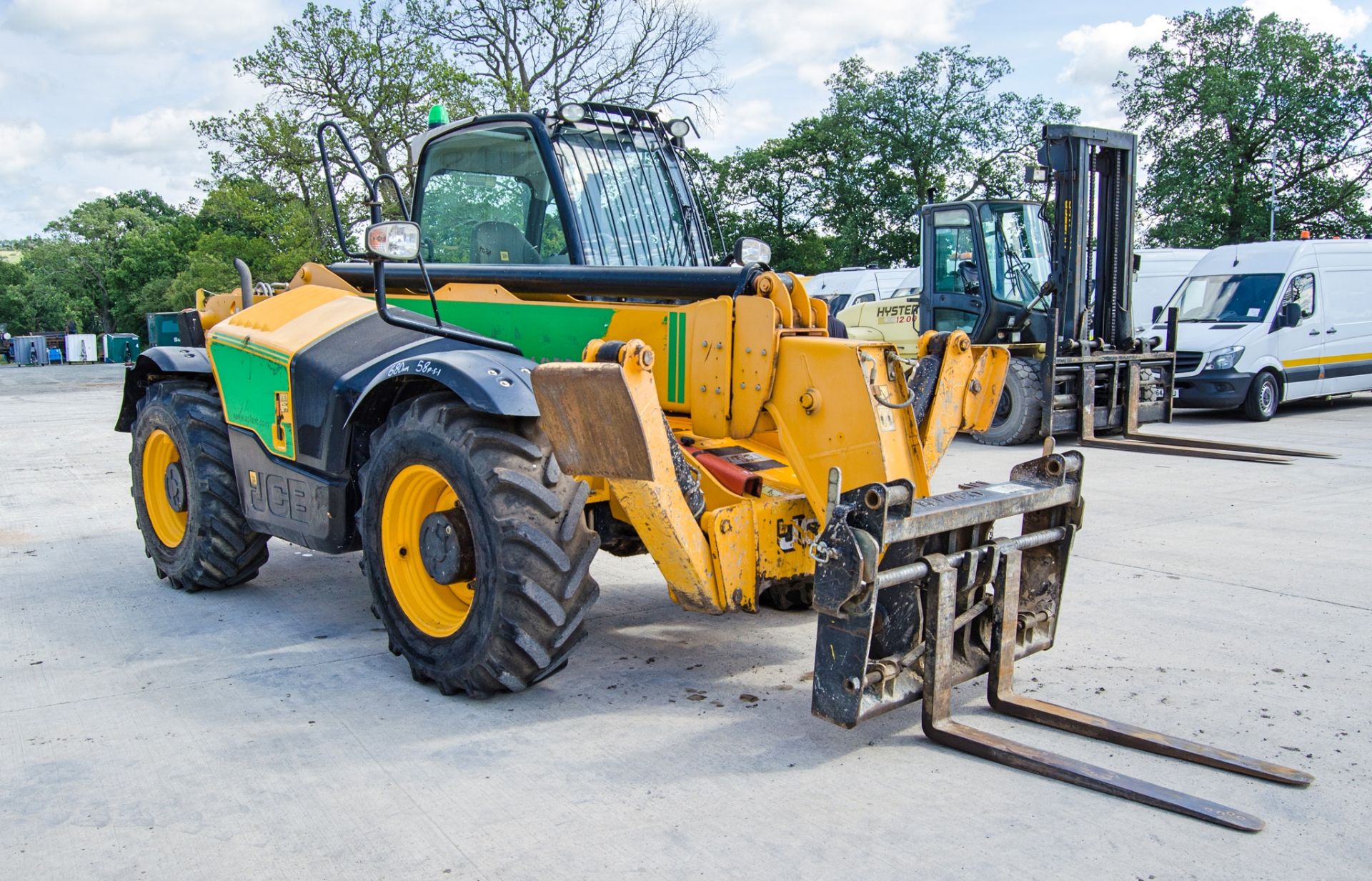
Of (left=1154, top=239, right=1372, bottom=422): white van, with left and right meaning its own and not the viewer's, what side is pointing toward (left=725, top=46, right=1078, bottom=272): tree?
right

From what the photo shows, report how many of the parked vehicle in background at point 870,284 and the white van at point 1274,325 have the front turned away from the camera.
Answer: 0

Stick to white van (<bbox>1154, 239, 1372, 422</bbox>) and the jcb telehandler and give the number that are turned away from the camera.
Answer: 0

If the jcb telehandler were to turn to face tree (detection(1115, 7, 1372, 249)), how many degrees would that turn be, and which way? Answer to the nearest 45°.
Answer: approximately 90° to its left

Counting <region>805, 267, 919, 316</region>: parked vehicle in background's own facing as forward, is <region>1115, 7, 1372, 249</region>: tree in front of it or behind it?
behind

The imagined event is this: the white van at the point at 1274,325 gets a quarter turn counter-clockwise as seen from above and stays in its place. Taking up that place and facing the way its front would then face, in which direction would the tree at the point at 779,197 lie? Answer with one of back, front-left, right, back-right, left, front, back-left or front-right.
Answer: back

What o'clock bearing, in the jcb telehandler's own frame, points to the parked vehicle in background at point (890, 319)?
The parked vehicle in background is roughly at 8 o'clock from the jcb telehandler.

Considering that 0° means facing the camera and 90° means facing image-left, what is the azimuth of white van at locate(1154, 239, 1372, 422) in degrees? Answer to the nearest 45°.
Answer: approximately 45°

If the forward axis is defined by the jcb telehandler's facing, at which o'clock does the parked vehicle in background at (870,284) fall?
The parked vehicle in background is roughly at 8 o'clock from the jcb telehandler.

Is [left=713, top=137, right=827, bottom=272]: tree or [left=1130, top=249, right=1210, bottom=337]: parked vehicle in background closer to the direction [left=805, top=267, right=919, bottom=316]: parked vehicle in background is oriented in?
the parked vehicle in background

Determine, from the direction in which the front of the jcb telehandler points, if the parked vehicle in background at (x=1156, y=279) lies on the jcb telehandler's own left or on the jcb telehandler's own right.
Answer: on the jcb telehandler's own left

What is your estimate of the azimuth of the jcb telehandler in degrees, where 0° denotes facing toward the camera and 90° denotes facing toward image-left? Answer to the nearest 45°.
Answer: approximately 315°

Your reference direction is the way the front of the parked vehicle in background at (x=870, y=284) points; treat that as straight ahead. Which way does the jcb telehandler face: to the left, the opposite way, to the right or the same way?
to the left
